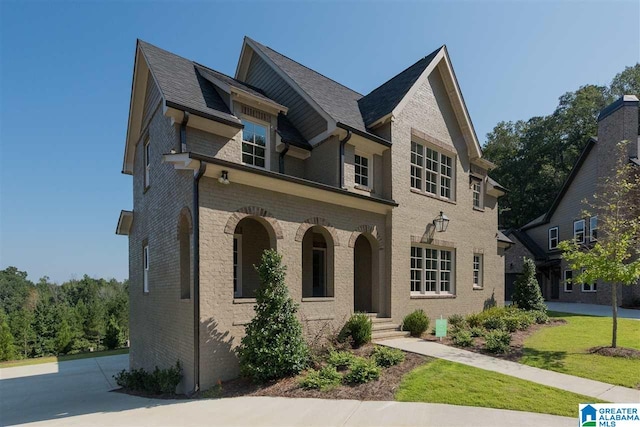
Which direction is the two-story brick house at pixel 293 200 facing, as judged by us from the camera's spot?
facing the viewer and to the right of the viewer

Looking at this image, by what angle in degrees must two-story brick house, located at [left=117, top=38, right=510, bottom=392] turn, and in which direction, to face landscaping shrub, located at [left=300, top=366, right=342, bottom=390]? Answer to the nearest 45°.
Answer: approximately 45° to its right

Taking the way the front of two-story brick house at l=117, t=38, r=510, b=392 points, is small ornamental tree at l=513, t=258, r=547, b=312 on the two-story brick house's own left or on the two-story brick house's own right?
on the two-story brick house's own left

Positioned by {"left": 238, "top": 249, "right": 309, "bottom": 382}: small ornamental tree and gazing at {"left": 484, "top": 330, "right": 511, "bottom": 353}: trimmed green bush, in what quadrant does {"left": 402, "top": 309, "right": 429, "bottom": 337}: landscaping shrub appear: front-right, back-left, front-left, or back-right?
front-left
